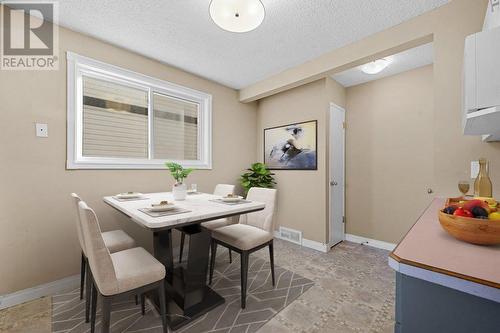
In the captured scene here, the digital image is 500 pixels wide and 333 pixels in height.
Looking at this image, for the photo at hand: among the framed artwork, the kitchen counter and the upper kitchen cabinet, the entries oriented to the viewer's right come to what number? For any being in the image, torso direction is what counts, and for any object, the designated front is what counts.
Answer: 0

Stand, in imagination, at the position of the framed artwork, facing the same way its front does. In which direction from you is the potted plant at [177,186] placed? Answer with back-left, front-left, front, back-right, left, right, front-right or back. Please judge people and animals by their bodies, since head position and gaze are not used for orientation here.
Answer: front

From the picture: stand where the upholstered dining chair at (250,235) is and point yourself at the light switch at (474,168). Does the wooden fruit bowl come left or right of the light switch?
right

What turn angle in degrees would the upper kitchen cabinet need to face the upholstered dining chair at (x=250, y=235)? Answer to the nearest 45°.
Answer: approximately 45° to its right

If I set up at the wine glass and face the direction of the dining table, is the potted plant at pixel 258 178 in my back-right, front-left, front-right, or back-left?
front-right

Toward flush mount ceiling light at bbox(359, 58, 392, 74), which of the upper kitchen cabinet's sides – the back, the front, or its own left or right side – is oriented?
right

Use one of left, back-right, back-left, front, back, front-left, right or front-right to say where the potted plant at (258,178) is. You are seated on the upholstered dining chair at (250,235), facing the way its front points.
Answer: back-right

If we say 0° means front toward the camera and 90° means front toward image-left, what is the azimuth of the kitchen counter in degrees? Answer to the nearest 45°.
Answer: approximately 45°

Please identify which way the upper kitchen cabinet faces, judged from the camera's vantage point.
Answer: facing the viewer and to the left of the viewer

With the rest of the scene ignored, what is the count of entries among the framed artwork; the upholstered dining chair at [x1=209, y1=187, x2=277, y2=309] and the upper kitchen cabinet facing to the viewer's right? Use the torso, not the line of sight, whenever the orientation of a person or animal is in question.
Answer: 0

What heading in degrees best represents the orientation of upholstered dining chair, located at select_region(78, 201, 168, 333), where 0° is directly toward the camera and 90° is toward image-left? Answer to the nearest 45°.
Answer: approximately 225°

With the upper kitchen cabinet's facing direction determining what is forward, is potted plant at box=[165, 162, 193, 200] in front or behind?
in front

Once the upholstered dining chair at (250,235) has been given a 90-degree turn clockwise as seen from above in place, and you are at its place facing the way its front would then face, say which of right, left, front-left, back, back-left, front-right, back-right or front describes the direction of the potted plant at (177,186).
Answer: front-left

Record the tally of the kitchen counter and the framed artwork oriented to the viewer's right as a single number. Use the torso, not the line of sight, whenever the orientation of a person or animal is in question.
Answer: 0

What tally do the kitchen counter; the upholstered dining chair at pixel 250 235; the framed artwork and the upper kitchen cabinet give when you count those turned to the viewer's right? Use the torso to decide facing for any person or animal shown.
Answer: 0
